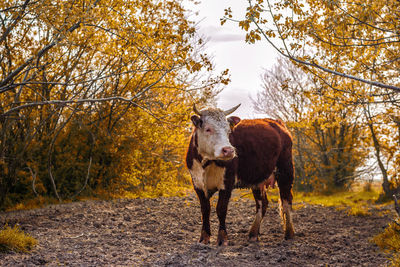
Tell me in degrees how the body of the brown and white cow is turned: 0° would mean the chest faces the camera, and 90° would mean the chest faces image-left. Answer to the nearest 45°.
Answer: approximately 45°

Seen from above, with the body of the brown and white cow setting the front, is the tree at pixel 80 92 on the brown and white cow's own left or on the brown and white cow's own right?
on the brown and white cow's own right

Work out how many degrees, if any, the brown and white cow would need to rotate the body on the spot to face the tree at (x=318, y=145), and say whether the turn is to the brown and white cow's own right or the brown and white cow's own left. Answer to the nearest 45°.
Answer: approximately 135° to the brown and white cow's own right
